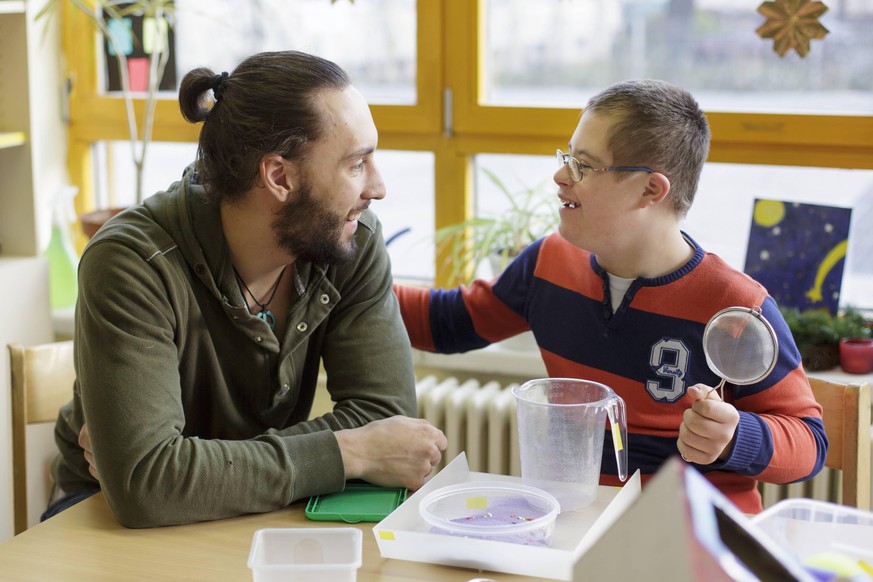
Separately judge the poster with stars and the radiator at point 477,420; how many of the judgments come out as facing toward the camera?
2

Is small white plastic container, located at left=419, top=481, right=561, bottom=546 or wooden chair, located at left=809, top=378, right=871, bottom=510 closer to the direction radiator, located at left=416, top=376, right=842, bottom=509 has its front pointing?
the small white plastic container

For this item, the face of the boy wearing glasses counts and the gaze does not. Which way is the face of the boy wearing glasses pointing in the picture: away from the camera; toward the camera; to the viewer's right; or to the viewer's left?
to the viewer's left

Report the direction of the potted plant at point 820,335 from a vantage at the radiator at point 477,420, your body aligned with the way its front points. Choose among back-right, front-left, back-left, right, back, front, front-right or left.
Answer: left

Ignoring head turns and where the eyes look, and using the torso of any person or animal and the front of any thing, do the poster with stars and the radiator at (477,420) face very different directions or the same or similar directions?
same or similar directions

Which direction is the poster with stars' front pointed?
toward the camera

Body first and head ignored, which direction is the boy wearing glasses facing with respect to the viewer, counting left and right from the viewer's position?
facing the viewer and to the left of the viewer

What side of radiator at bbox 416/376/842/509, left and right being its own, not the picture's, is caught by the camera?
front

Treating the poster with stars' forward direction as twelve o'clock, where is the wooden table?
The wooden table is roughly at 1 o'clock from the poster with stars.

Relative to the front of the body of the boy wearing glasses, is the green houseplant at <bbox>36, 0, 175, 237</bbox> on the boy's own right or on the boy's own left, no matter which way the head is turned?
on the boy's own right

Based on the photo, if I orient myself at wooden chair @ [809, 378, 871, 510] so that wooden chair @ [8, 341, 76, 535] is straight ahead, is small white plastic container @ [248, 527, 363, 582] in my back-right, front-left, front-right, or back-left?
front-left

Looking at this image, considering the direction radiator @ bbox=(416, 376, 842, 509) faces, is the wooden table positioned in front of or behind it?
in front
